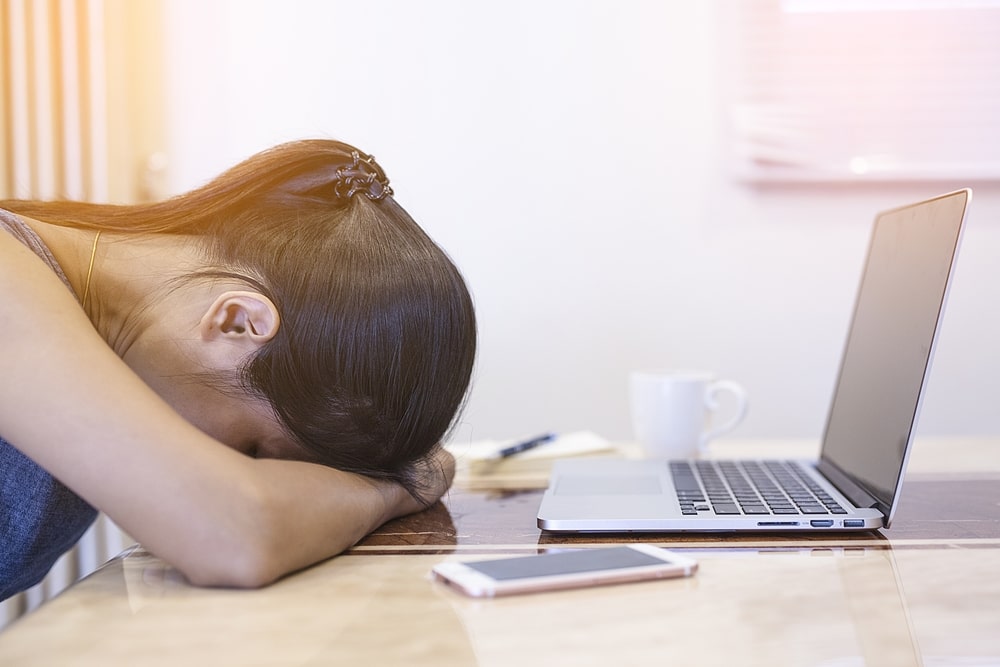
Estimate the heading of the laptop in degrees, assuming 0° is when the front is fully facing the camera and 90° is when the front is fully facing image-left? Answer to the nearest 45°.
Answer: approximately 90°
